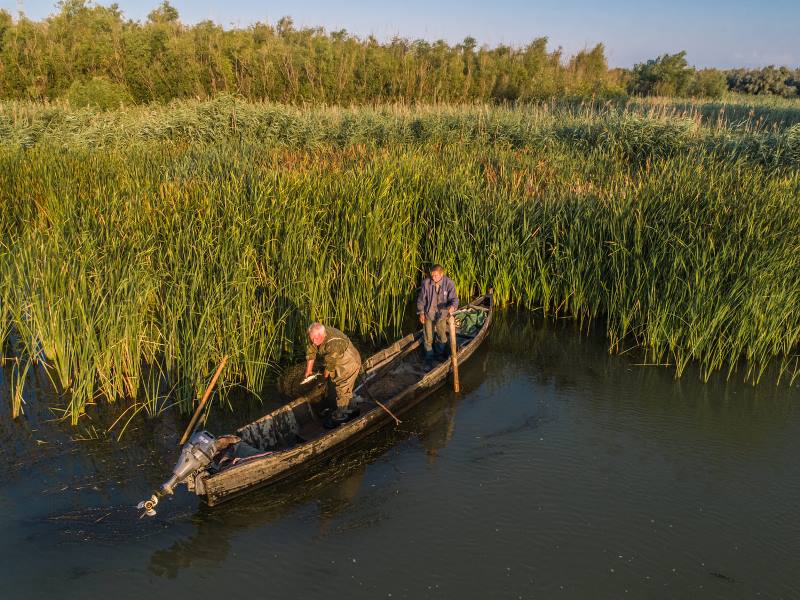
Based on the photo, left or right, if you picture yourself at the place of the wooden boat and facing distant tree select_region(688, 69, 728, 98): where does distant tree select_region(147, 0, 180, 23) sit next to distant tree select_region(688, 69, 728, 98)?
left

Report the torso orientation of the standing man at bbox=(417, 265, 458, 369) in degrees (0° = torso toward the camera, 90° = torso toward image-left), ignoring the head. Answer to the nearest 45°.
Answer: approximately 0°

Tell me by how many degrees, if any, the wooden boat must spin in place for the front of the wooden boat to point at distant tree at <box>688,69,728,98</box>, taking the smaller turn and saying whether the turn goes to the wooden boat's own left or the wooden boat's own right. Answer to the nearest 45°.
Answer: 0° — it already faces it

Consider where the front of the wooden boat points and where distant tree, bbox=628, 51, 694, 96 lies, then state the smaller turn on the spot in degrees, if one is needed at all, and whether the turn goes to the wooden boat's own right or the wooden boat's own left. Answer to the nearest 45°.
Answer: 0° — it already faces it

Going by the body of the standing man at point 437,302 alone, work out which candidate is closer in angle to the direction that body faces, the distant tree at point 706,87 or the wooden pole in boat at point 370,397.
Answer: the wooden pole in boat

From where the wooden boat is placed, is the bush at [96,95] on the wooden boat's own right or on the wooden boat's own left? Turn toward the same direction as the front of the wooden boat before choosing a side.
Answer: on the wooden boat's own left

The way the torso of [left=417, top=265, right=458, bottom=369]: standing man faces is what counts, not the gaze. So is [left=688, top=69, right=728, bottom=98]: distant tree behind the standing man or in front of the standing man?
behind

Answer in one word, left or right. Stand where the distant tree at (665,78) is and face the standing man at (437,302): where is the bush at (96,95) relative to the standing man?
right

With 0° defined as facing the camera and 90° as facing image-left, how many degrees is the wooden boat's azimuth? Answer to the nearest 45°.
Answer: approximately 225°
